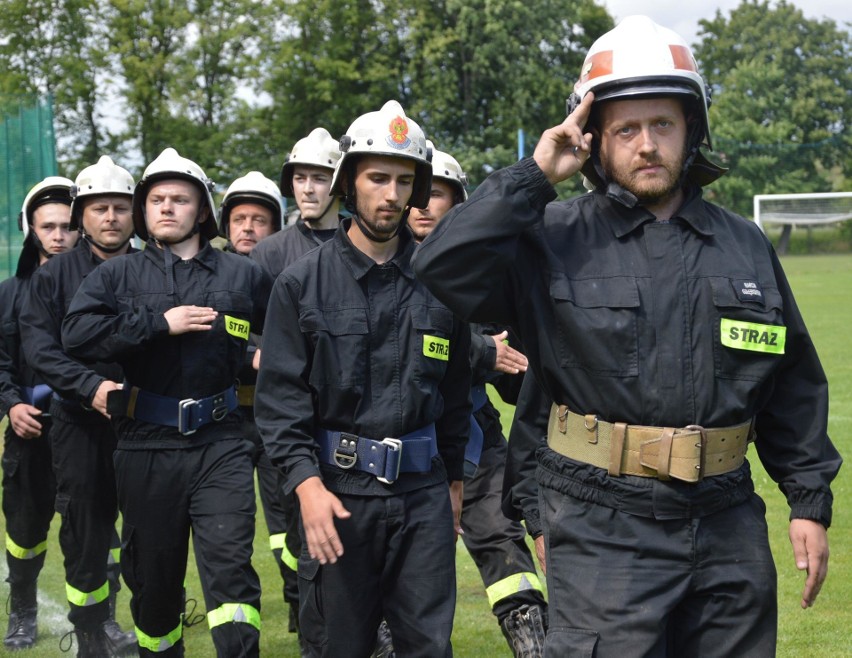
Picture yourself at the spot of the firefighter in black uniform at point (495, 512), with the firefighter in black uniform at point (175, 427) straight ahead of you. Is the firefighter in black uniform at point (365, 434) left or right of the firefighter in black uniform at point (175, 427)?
left

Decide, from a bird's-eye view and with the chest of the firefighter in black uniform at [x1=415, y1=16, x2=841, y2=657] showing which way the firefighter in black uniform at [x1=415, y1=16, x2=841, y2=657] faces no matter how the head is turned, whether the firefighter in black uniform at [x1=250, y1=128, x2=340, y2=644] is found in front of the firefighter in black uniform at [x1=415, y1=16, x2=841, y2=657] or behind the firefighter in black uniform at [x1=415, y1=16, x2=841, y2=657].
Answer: behind

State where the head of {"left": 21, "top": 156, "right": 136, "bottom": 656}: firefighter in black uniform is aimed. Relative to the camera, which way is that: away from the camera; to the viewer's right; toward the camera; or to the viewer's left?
toward the camera

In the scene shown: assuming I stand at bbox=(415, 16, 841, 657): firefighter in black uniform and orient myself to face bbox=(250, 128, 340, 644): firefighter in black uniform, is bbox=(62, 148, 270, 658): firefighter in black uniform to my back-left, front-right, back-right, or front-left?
front-left

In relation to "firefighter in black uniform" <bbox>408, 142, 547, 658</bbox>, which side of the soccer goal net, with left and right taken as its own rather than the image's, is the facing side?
front

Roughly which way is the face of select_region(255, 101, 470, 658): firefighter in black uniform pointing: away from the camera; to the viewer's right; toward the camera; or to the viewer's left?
toward the camera

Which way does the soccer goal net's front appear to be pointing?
toward the camera

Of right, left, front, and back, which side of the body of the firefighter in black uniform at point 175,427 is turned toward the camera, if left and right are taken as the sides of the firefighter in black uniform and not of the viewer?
front

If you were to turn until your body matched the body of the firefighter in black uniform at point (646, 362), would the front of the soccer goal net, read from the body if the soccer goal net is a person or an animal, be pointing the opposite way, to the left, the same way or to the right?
the same way

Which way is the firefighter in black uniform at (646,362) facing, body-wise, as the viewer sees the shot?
toward the camera

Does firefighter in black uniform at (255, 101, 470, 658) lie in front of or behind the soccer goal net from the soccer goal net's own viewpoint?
in front

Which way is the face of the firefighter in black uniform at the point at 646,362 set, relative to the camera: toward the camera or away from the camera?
toward the camera

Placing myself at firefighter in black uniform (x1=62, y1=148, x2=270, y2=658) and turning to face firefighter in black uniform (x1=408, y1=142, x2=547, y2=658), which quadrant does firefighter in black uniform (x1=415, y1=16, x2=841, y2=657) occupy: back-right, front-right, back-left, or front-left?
front-right

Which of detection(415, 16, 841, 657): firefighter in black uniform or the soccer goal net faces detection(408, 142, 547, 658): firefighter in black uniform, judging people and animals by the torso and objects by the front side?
the soccer goal net

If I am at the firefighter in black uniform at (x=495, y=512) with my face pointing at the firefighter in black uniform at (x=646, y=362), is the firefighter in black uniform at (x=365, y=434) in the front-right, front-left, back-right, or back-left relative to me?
front-right
